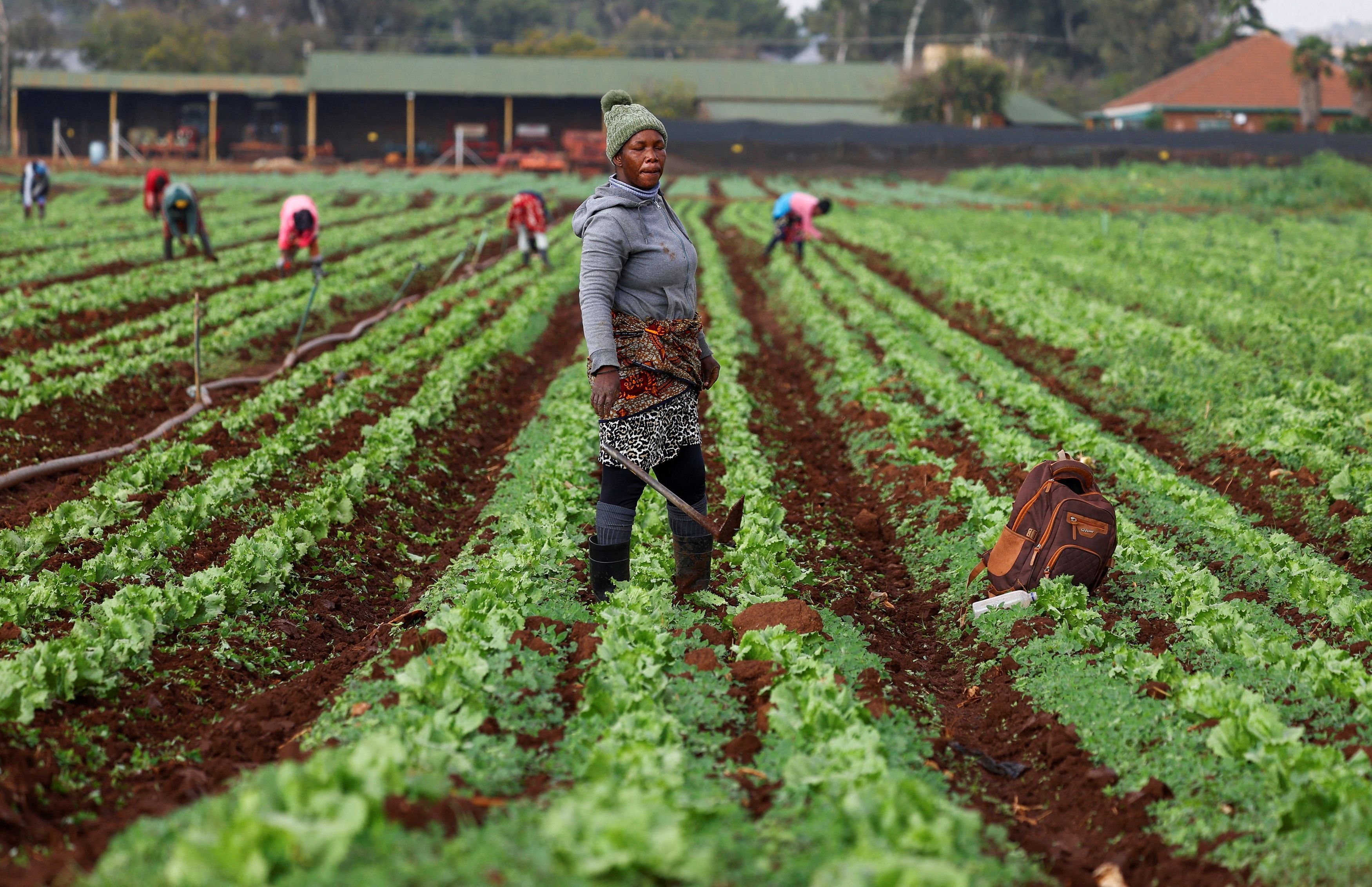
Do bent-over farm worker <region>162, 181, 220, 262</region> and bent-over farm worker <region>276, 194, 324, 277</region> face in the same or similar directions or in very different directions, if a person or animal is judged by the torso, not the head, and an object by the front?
same or similar directions

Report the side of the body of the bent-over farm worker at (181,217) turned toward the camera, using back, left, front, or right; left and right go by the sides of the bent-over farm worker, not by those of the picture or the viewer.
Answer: front

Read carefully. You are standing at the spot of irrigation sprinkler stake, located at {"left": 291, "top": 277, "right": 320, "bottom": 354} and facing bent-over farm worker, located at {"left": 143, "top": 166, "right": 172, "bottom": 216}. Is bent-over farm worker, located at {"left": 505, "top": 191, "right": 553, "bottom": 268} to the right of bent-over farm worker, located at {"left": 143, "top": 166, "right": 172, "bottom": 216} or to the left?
right

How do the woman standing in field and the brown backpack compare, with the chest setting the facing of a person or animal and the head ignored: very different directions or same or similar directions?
same or similar directions

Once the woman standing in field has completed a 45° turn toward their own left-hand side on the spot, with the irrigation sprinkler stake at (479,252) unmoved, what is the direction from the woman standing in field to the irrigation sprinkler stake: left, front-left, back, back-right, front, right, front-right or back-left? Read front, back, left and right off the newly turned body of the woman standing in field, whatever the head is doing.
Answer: left

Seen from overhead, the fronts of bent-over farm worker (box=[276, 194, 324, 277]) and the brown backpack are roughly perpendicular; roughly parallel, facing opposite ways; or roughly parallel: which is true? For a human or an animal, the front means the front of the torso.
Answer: roughly parallel

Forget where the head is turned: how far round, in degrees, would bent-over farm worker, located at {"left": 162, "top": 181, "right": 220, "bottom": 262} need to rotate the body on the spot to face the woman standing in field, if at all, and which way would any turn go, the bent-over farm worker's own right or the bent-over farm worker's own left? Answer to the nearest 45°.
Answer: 0° — they already face them

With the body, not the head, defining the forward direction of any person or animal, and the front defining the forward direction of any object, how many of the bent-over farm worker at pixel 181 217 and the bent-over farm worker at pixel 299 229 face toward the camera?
2

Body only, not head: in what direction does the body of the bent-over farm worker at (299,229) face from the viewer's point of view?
toward the camera

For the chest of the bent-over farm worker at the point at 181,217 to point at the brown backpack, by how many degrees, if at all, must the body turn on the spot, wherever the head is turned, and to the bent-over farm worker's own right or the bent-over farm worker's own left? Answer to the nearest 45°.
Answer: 0° — they already face it

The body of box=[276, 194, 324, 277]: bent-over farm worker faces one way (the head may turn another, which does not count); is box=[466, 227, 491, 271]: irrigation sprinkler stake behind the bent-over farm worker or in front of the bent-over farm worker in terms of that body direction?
behind
